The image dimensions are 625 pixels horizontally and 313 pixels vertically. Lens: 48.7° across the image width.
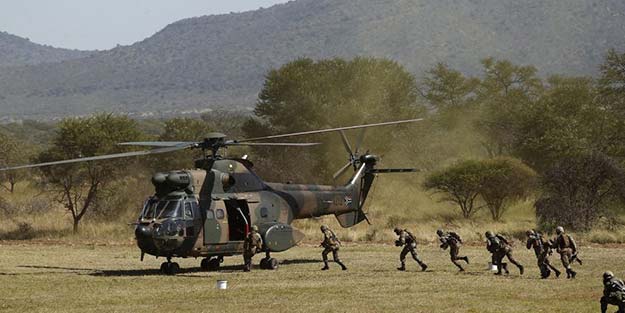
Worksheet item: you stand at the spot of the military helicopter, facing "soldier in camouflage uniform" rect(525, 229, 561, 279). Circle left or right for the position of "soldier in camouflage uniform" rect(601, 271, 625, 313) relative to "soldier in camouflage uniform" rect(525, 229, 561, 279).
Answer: right

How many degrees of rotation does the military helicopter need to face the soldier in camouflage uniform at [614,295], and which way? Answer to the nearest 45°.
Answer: approximately 90° to its left

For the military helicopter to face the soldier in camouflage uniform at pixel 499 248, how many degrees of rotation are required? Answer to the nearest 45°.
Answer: approximately 135° to its left

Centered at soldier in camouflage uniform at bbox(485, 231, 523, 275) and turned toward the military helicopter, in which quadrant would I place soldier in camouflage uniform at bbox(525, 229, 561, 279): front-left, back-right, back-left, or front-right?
back-left
